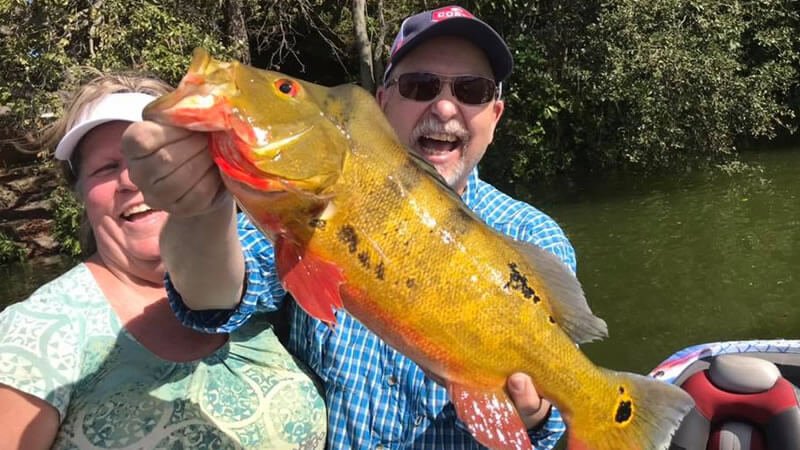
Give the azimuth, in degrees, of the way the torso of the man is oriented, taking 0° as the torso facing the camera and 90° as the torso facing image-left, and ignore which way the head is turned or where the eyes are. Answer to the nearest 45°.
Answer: approximately 0°

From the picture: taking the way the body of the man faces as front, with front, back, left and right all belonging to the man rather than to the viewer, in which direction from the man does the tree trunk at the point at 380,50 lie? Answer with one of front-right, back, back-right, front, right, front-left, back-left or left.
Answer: back

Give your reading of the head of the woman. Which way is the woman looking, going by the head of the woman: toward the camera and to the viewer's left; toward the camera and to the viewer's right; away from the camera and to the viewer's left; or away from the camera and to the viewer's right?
toward the camera and to the viewer's right

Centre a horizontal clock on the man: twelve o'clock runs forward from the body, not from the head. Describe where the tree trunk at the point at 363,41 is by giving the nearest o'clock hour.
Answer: The tree trunk is roughly at 6 o'clock from the man.
